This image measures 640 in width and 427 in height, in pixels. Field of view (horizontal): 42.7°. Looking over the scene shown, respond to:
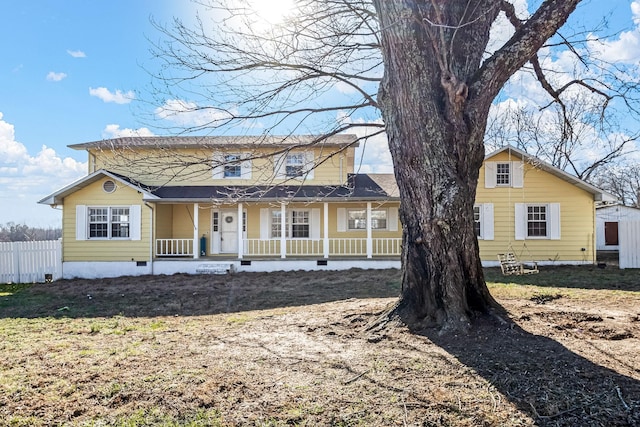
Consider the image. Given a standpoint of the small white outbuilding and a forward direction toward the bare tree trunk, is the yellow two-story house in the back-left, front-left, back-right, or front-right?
front-right

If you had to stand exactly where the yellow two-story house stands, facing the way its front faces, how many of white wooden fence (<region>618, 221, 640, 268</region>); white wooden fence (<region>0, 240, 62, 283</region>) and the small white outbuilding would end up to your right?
1

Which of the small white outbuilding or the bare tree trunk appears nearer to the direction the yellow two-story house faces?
the bare tree trunk

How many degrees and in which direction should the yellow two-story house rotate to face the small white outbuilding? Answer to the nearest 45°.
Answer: approximately 135° to its left

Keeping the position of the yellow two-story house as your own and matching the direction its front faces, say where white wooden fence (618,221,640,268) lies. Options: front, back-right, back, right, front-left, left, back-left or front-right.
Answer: left

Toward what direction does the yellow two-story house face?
toward the camera

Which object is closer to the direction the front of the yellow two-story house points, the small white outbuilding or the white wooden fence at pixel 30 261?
the white wooden fence

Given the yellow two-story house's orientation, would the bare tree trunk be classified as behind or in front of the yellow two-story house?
in front

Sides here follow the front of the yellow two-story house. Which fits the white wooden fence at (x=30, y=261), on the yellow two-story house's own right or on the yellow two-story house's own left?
on the yellow two-story house's own right

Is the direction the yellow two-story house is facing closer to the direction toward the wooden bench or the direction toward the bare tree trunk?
the bare tree trunk
